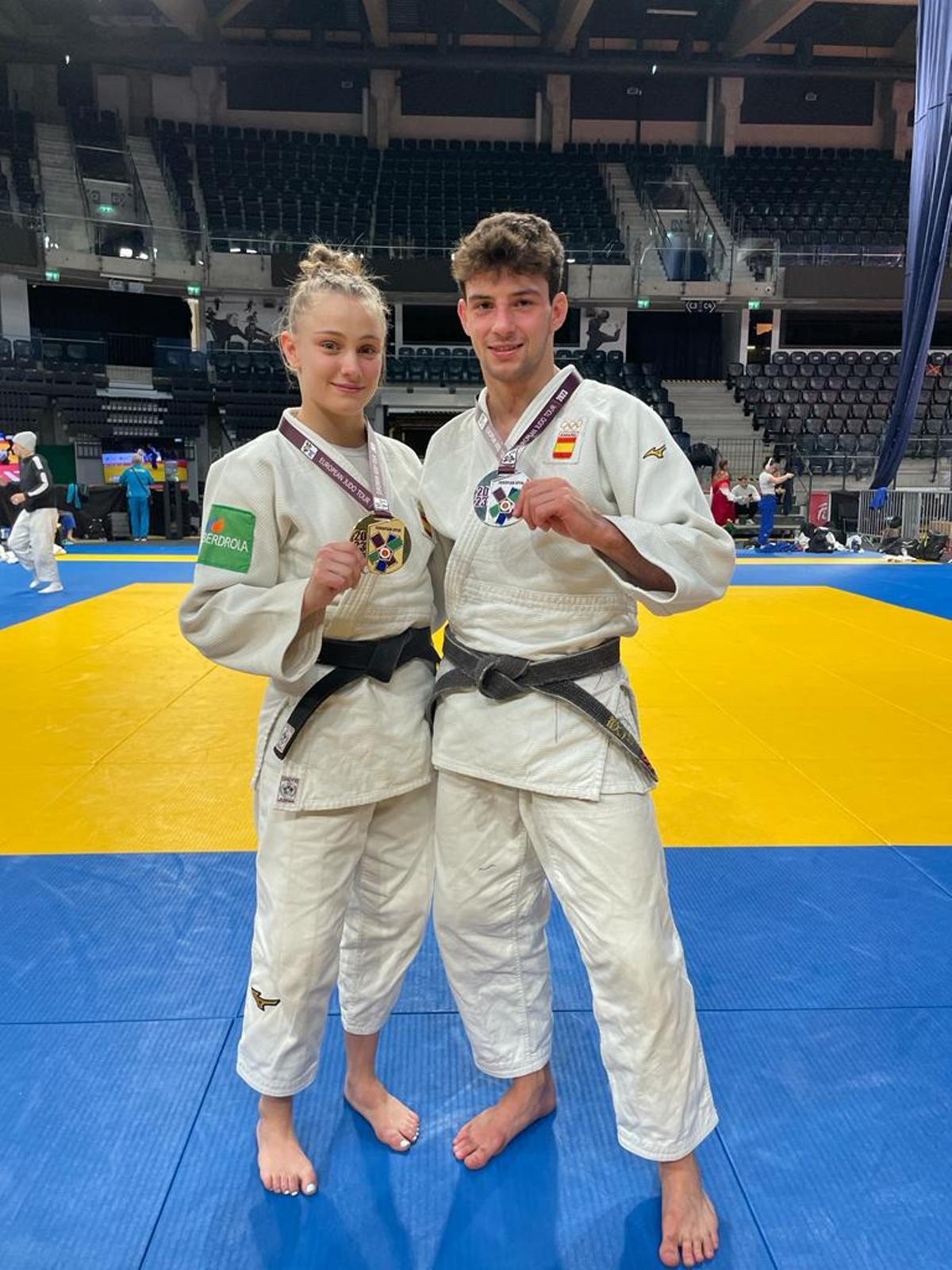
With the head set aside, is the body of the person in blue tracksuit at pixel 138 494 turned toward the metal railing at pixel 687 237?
no

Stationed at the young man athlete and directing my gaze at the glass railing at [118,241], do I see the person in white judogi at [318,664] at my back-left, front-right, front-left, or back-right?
front-left

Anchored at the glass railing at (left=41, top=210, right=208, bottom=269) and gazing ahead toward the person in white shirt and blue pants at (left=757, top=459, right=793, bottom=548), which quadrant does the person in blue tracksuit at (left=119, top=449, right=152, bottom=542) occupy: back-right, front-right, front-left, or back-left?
front-right

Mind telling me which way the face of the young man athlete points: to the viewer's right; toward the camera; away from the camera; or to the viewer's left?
toward the camera

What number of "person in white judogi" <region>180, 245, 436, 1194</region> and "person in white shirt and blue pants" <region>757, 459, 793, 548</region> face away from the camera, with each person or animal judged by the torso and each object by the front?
0
